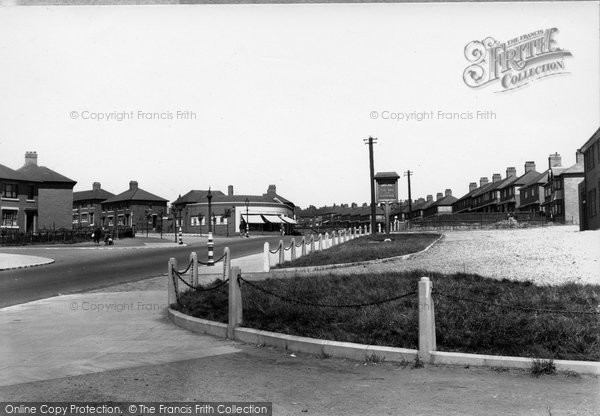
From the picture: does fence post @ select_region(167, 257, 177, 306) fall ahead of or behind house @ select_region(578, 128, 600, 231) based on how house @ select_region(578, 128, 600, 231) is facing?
ahead

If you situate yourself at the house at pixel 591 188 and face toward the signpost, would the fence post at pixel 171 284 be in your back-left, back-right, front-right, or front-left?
front-left

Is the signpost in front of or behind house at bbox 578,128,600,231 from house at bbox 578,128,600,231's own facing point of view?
in front

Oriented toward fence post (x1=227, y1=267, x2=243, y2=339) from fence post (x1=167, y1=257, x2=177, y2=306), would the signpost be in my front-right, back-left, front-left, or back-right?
back-left

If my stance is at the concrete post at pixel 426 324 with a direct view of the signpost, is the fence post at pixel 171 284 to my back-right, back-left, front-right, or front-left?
front-left

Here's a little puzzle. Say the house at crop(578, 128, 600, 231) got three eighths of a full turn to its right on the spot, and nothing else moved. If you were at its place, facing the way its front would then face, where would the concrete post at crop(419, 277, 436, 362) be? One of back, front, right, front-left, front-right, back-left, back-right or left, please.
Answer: back

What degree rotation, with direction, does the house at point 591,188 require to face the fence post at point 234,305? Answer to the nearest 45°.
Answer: approximately 45° to its left

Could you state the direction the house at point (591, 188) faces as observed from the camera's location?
facing the viewer and to the left of the viewer
